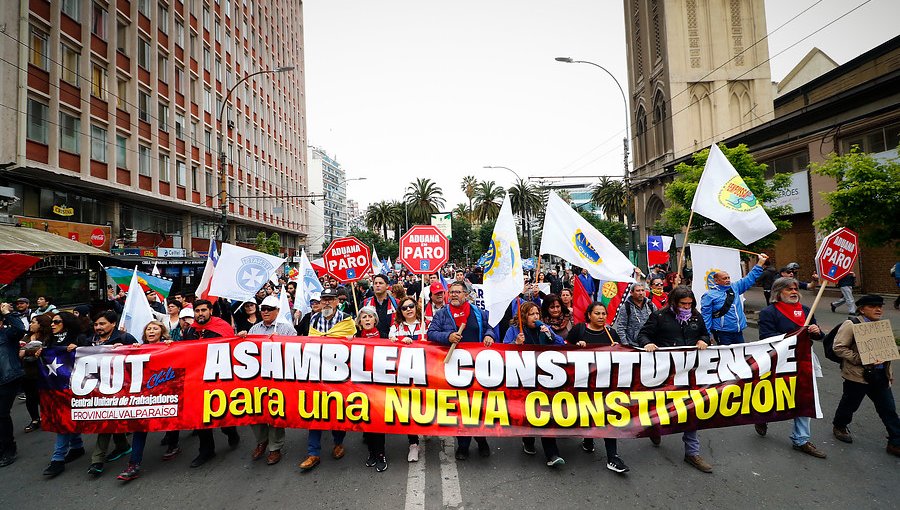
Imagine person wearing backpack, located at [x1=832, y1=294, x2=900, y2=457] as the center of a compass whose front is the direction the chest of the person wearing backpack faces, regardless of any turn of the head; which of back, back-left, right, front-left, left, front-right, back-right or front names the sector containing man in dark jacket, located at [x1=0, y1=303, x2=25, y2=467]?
right

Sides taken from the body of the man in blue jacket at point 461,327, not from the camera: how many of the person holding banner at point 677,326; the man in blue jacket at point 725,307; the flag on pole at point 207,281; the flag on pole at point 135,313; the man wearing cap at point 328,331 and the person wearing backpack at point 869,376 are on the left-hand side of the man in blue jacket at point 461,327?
3

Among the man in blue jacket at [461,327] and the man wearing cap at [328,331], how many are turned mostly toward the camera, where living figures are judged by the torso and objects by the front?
2

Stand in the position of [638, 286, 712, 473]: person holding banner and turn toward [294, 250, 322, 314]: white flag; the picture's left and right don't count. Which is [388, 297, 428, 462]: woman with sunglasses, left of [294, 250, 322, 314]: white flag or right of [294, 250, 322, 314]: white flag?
left

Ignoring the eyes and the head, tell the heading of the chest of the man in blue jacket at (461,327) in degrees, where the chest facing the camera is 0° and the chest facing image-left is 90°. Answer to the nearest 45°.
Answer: approximately 0°

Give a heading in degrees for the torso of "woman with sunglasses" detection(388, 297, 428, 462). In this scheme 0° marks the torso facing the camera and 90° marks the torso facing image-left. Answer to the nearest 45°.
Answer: approximately 0°
